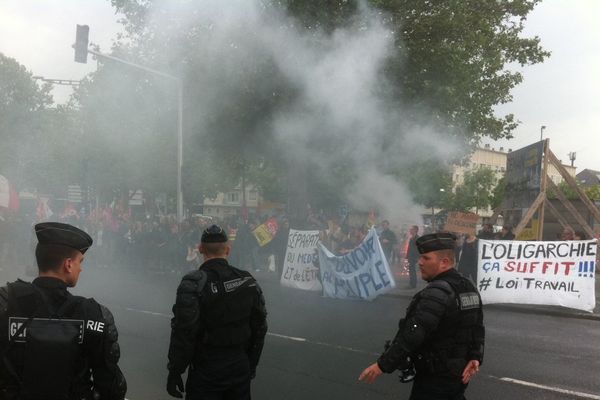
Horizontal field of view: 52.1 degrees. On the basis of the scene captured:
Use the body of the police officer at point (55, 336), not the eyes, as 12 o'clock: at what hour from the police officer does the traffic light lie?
The traffic light is roughly at 12 o'clock from the police officer.

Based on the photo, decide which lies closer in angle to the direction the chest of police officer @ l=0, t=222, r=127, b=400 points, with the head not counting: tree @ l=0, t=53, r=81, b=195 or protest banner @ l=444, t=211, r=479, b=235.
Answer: the tree

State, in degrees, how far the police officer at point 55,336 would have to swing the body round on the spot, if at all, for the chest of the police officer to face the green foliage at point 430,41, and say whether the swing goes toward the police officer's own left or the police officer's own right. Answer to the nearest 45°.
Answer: approximately 45° to the police officer's own right

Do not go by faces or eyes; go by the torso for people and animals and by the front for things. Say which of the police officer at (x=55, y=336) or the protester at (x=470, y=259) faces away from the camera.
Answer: the police officer

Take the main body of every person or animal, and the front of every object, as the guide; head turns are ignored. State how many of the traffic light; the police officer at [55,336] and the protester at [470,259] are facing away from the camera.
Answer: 2

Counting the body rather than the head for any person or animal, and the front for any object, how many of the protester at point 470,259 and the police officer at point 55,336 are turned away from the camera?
1

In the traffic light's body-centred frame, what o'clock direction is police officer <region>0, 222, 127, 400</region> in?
The police officer is roughly at 6 o'clock from the traffic light.

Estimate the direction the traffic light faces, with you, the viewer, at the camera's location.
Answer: facing away from the viewer

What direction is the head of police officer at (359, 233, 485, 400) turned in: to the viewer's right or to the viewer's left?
to the viewer's left

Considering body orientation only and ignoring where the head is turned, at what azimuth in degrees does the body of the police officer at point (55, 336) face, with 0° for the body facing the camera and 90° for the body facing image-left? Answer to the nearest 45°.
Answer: approximately 180°

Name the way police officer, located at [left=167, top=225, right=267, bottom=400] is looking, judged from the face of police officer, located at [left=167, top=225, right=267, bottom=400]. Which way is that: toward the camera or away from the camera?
away from the camera

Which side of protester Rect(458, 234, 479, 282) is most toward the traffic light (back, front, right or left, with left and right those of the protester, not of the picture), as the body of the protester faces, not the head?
right

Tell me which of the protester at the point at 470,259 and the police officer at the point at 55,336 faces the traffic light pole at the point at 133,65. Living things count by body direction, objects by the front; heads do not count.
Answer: the police officer

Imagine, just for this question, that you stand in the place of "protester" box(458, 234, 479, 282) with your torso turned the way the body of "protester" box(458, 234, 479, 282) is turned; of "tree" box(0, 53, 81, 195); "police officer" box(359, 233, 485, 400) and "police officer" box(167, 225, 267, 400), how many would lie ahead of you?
2
